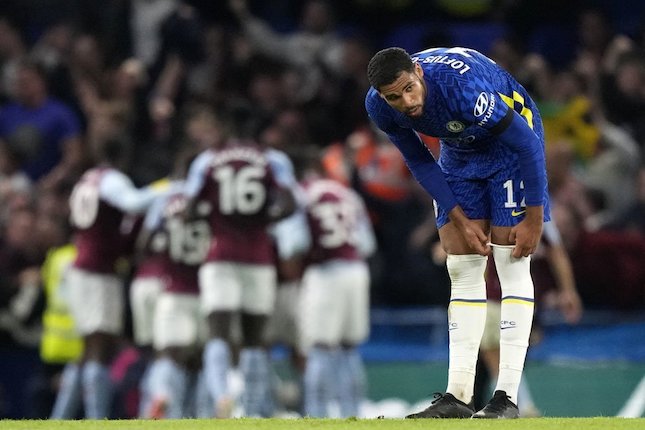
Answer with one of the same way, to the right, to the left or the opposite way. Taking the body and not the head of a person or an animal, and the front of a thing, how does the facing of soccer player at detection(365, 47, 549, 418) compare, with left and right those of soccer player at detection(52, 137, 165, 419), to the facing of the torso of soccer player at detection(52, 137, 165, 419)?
the opposite way

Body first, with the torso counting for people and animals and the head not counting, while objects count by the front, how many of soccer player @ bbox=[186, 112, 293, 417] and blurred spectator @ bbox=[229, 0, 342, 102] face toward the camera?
1

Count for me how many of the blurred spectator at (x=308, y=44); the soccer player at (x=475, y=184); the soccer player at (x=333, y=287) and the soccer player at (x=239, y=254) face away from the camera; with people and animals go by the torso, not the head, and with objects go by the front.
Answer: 2

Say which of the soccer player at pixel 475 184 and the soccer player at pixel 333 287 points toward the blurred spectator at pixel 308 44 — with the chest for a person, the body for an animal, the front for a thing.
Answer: the soccer player at pixel 333 287

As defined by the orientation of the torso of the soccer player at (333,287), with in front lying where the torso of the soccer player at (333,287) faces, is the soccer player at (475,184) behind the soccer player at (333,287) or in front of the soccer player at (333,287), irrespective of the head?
behind

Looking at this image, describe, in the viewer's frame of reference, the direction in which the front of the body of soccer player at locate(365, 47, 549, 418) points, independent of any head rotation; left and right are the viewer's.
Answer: facing the viewer and to the left of the viewer

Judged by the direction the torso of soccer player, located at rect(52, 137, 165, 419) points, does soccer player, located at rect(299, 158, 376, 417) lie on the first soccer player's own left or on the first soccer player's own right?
on the first soccer player's own right

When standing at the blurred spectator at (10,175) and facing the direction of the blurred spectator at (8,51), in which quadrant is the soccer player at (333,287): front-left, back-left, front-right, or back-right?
back-right

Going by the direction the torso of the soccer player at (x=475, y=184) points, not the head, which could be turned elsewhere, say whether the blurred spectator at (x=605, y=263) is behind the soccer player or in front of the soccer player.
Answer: behind

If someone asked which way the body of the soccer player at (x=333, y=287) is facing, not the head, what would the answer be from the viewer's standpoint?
away from the camera

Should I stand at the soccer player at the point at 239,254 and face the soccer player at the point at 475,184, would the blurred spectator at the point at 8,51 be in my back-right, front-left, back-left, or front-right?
back-right

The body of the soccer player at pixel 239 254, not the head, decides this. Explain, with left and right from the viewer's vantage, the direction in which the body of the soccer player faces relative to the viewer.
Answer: facing away from the viewer

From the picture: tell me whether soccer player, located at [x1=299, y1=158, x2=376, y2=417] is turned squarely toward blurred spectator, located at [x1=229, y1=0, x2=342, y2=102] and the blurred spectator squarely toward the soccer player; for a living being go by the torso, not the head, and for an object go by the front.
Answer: yes

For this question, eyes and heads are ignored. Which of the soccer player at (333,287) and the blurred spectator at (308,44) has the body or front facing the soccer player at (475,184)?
the blurred spectator

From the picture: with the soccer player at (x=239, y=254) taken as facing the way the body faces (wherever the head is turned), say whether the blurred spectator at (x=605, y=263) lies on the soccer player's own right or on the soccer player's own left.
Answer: on the soccer player's own right

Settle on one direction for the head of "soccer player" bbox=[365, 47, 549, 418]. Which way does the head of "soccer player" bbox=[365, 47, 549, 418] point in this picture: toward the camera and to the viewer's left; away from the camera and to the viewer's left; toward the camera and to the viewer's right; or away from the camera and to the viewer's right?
toward the camera and to the viewer's left

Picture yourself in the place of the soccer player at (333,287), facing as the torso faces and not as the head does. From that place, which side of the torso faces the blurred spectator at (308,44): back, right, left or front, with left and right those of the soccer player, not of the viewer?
front

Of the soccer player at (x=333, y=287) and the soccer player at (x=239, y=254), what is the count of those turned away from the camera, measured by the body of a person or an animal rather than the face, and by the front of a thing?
2
